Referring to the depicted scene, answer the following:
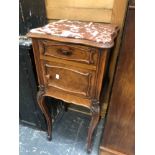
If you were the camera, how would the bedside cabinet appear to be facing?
facing the viewer and to the left of the viewer
